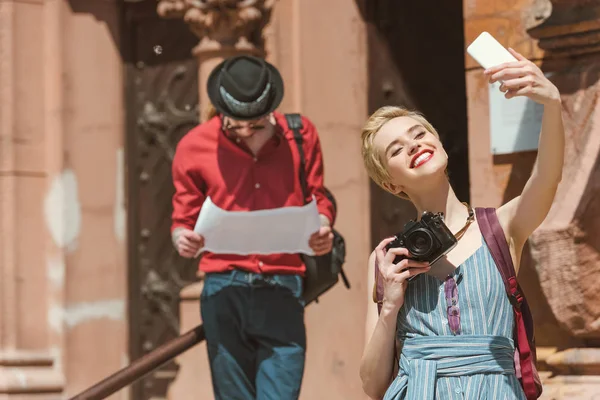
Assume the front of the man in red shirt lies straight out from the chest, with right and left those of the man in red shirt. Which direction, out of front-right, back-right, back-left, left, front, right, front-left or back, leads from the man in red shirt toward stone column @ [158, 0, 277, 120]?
back

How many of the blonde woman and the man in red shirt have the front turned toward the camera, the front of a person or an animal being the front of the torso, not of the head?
2

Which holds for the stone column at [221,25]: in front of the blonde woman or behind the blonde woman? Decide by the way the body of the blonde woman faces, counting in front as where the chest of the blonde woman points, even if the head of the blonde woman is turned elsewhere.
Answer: behind

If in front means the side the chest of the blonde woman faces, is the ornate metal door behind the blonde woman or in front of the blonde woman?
behind

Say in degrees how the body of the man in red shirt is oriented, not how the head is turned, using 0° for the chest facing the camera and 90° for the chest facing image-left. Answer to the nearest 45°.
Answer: approximately 0°

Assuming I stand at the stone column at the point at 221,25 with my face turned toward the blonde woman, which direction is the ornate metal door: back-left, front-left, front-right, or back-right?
back-right
